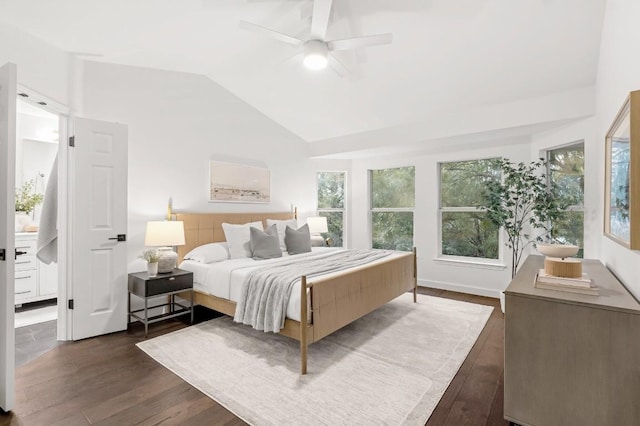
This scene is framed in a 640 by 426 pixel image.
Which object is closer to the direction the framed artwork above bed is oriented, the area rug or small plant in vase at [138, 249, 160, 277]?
the area rug

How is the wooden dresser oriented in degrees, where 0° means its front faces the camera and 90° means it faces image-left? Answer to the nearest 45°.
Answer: approximately 90°

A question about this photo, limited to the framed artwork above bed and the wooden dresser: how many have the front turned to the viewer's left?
1
